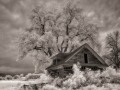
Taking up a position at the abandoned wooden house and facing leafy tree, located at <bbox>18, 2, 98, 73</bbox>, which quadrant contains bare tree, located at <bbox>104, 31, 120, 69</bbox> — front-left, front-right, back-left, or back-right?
front-right

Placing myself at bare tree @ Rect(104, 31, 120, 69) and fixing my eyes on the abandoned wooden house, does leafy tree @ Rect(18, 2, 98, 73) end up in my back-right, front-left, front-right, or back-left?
front-right

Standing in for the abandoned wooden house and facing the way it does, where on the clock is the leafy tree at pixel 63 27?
The leafy tree is roughly at 4 o'clock from the abandoned wooden house.

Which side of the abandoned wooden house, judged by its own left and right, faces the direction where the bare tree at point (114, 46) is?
left
